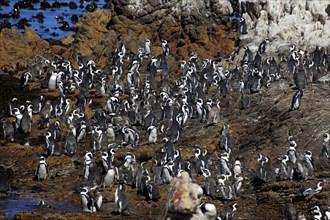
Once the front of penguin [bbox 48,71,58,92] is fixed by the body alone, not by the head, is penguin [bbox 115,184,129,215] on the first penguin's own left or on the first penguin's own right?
on the first penguin's own left

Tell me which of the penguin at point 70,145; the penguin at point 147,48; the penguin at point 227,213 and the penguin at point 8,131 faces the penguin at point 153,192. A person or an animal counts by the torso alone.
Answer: the penguin at point 147,48

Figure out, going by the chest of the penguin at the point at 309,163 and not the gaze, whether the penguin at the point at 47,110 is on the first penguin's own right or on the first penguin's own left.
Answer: on the first penguin's own right

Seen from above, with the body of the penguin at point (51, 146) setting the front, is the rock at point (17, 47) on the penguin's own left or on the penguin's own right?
on the penguin's own right
